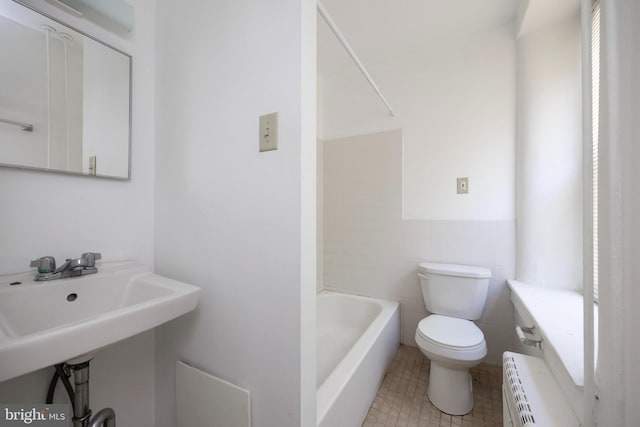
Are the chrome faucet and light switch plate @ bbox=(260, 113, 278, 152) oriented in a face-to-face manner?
no

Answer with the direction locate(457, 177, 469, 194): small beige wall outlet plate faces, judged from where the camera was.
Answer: facing the viewer

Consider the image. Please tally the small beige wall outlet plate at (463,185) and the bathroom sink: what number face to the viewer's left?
0

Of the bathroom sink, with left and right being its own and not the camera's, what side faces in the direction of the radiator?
front

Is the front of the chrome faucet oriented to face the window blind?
yes

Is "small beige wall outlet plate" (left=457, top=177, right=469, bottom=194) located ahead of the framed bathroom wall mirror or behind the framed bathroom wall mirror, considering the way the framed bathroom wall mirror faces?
ahead

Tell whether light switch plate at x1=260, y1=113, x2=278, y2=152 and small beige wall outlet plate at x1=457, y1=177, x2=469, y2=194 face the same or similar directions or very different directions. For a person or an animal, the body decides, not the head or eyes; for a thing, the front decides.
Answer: same or similar directions

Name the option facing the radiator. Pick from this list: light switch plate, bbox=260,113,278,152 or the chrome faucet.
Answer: the chrome faucet

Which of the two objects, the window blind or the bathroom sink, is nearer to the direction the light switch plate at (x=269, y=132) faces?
the bathroom sink

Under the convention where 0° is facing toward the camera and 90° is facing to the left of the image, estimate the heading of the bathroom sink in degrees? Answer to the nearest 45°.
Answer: approximately 315°

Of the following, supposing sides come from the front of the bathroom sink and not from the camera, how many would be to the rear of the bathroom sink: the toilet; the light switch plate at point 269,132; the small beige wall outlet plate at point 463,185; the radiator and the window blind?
0

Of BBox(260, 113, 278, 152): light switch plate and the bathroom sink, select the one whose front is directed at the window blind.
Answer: the bathroom sink

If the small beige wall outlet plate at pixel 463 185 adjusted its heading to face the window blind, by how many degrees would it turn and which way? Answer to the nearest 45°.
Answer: approximately 45° to its left

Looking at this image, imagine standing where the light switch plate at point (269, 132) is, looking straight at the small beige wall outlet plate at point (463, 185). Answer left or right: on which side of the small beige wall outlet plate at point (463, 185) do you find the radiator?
right

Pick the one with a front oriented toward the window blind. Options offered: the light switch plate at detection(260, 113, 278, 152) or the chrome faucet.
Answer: the chrome faucet

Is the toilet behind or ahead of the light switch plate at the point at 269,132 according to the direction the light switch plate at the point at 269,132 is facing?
behind

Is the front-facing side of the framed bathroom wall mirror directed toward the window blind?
yes

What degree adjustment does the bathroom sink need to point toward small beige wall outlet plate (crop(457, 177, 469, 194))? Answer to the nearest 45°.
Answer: approximately 45° to its left

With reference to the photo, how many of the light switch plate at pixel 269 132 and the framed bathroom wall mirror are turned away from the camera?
0

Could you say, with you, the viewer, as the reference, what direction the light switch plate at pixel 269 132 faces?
facing the viewer and to the left of the viewer

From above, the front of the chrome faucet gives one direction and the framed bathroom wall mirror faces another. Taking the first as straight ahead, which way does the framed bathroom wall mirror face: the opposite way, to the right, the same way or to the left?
the same way

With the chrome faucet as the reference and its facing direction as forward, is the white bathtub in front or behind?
in front

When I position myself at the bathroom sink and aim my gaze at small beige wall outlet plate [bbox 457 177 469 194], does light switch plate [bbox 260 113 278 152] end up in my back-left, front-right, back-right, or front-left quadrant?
front-right

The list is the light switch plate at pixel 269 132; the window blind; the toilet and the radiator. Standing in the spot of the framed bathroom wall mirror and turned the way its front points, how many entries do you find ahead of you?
4
